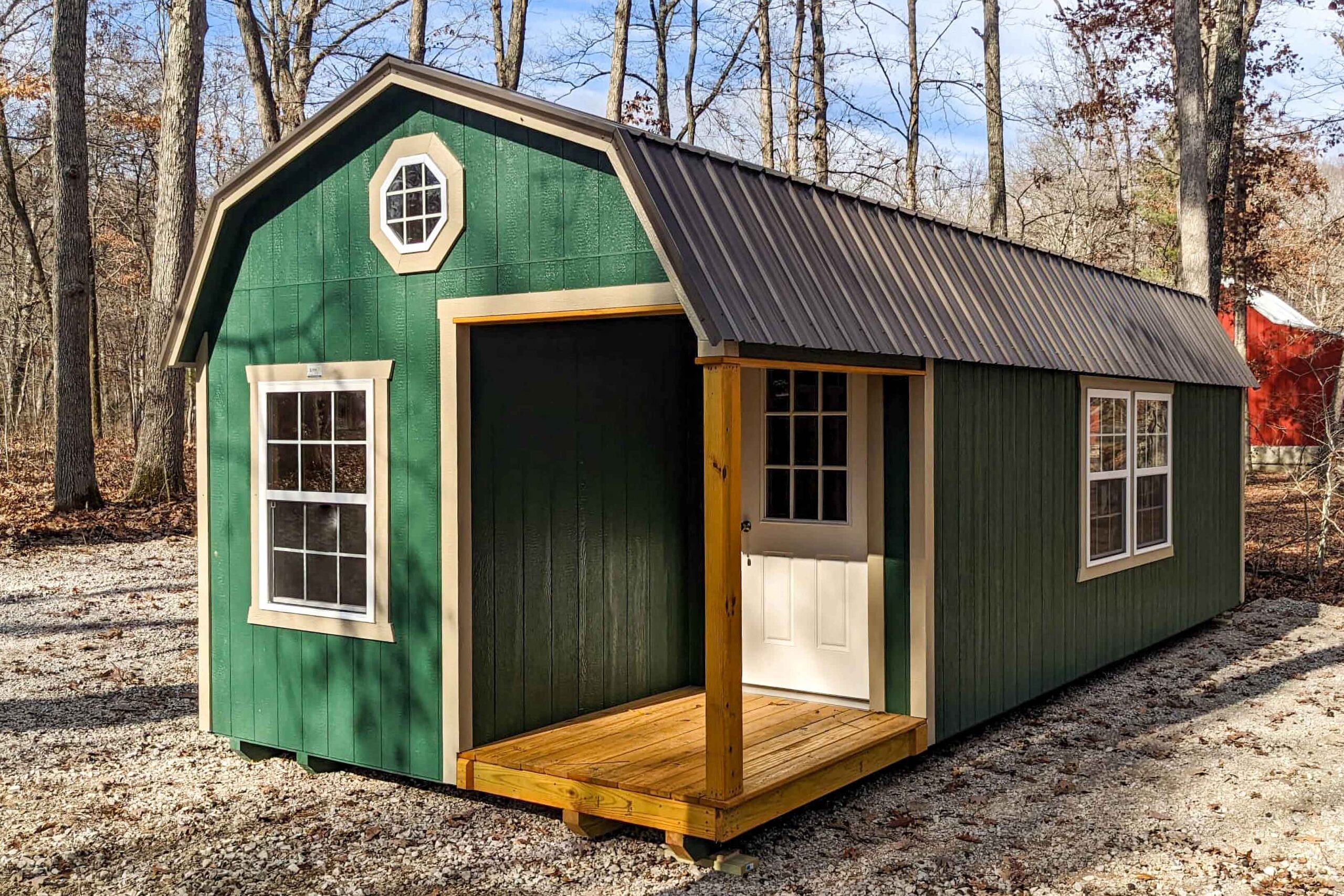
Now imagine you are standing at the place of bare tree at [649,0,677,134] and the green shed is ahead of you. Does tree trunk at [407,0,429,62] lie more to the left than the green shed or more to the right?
right

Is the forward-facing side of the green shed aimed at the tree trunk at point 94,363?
no

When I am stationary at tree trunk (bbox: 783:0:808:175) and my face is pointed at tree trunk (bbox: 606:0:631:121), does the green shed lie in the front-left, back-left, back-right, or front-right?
front-left

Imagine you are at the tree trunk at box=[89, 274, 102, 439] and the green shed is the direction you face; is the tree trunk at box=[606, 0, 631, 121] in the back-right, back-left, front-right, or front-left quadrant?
front-left

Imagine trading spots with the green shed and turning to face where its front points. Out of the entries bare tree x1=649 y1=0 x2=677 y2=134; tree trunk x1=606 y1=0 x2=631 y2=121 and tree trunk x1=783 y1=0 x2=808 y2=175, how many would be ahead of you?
0

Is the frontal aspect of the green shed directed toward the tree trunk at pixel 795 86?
no
